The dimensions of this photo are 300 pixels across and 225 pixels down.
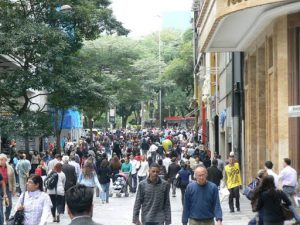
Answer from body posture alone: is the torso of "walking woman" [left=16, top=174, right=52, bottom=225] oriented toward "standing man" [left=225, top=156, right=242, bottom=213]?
no

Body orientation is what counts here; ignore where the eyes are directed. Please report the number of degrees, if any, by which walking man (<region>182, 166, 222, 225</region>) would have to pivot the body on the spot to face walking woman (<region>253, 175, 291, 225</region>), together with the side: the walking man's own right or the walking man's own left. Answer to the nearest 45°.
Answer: approximately 135° to the walking man's own left

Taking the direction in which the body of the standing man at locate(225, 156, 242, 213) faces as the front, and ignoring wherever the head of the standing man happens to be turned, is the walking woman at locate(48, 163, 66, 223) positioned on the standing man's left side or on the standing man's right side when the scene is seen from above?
on the standing man's right side

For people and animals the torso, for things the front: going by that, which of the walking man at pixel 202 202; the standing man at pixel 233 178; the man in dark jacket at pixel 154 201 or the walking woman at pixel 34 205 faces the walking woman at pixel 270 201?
the standing man at pixel 233 178

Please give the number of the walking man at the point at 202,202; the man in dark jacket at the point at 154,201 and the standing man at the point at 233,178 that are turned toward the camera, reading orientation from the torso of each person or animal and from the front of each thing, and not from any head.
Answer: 3

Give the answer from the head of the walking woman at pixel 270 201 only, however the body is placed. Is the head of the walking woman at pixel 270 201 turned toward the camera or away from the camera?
away from the camera

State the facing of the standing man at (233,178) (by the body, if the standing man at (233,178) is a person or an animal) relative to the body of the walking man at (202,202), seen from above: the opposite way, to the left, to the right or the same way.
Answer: the same way

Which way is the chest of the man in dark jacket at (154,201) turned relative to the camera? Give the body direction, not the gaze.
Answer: toward the camera

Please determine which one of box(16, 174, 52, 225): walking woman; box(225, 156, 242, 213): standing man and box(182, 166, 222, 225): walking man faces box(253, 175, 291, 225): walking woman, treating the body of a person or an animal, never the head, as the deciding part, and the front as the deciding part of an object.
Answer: box(225, 156, 242, 213): standing man

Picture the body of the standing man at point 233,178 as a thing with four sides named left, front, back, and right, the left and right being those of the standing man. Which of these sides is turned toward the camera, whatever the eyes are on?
front

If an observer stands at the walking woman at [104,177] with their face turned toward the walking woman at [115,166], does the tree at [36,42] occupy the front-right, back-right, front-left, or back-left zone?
front-left

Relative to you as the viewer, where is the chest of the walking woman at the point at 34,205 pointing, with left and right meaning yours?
facing the viewer and to the left of the viewer

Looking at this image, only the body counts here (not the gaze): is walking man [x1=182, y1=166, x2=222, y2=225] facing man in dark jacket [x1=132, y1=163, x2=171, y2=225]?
no

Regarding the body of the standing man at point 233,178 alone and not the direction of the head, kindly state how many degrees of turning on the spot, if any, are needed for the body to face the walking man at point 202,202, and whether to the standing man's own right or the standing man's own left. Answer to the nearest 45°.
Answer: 0° — they already face them

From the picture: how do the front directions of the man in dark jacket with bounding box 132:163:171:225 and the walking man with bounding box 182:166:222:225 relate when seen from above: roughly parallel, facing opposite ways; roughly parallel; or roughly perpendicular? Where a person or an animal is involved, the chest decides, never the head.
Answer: roughly parallel

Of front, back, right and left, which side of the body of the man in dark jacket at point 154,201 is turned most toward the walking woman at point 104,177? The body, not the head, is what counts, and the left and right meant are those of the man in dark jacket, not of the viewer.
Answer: back

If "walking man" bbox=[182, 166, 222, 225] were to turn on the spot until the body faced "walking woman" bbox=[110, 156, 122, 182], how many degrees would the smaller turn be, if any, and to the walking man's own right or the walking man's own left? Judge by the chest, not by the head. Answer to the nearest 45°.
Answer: approximately 180°

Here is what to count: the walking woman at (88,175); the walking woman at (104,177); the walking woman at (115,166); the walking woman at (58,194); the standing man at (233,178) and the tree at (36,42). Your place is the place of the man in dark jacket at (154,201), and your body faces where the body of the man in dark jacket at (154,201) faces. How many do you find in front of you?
0
